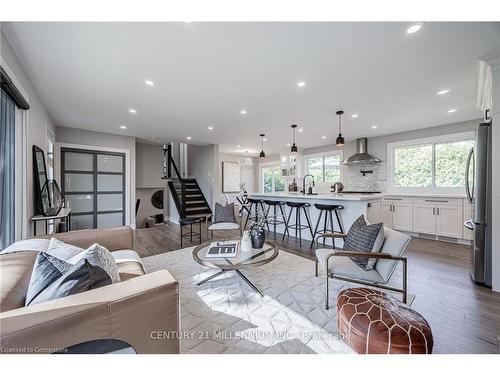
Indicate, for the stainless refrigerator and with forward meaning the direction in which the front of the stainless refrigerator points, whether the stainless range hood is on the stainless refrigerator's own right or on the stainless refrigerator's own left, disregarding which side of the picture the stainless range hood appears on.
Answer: on the stainless refrigerator's own right

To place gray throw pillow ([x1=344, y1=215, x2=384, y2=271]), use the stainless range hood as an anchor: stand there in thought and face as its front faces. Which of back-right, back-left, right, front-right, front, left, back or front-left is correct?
front

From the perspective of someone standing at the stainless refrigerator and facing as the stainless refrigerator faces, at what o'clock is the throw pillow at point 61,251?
The throw pillow is roughly at 10 o'clock from the stainless refrigerator.

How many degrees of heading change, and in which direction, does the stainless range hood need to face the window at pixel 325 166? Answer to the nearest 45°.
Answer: approximately 135° to its right

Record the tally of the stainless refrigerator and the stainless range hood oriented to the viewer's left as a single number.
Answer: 1

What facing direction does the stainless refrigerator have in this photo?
to the viewer's left

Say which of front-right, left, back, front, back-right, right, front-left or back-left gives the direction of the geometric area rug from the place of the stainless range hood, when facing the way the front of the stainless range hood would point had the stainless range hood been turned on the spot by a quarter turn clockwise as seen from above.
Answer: left

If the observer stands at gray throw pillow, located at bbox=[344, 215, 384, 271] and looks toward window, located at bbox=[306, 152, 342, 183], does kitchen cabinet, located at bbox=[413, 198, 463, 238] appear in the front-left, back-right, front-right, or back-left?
front-right

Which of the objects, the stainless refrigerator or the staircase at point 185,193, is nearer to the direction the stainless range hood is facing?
the stainless refrigerator

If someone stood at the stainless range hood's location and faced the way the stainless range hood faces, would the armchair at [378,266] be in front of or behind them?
in front

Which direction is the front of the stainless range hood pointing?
toward the camera

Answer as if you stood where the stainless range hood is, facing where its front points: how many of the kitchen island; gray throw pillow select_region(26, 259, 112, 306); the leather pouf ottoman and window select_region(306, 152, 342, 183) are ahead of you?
3

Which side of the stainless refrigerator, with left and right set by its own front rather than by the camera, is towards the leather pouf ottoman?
left

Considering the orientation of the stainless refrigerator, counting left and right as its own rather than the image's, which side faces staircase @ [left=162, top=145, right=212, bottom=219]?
front

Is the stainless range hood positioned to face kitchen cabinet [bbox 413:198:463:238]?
no

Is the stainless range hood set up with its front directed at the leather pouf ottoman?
yes

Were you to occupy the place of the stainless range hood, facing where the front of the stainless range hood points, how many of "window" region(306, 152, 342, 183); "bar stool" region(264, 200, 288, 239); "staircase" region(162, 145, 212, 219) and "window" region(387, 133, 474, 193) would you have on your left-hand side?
1

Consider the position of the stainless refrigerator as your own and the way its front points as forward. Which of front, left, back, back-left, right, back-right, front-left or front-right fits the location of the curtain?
front-left

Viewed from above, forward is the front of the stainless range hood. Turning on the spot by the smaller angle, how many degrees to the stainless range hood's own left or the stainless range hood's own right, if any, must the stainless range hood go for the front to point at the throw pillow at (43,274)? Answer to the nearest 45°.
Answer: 0° — it already faces it

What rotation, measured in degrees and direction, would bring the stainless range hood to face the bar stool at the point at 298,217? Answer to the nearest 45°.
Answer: approximately 45° to its right

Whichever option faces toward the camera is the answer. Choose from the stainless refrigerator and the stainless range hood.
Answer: the stainless range hood
